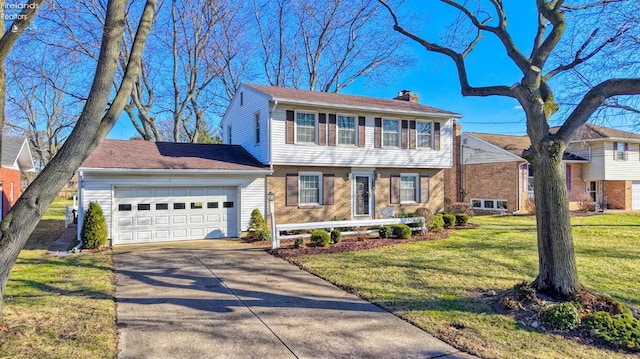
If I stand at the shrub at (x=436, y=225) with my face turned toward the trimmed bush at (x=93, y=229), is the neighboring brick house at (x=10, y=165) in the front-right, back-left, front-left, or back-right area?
front-right

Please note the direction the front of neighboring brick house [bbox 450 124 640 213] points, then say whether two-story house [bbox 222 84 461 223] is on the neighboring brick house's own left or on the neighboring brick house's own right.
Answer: on the neighboring brick house's own right

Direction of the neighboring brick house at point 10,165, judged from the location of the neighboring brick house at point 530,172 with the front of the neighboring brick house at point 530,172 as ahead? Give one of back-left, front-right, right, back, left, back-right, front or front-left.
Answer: right

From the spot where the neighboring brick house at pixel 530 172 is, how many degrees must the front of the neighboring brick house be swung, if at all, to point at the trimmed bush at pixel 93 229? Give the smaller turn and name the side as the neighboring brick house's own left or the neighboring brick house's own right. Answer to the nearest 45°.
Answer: approximately 90° to the neighboring brick house's own right

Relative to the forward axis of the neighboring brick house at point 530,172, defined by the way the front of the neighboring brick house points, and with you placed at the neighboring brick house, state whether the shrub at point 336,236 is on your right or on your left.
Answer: on your right

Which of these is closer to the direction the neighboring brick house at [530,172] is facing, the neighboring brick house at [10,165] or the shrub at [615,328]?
the shrub

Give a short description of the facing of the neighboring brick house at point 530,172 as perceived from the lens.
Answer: facing the viewer and to the right of the viewer

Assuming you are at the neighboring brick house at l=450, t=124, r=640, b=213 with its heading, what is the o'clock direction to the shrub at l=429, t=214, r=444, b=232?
The shrub is roughly at 2 o'clock from the neighboring brick house.

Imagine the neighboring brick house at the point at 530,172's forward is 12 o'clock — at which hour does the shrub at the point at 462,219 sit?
The shrub is roughly at 2 o'clock from the neighboring brick house.

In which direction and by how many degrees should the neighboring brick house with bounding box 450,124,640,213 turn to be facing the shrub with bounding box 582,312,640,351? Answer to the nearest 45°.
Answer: approximately 45° to its right

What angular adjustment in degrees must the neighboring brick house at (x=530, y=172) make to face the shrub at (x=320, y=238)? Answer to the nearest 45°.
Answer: approximately 45° to its right

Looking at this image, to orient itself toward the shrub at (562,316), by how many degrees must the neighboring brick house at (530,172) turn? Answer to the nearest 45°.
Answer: approximately 45° to its right

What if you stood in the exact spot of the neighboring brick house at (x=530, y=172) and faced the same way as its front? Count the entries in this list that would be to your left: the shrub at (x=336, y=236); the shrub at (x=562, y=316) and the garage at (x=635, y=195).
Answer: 1
